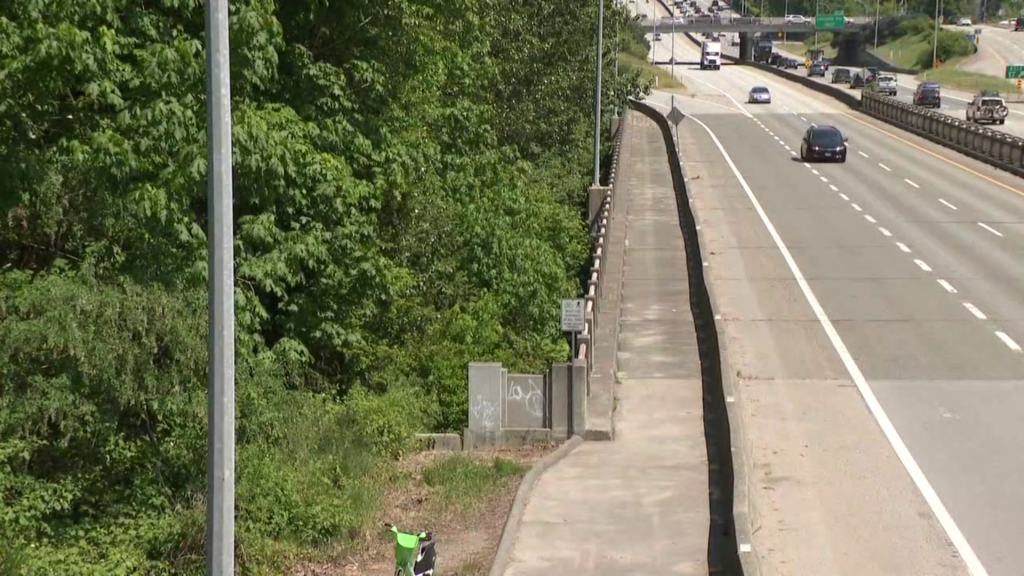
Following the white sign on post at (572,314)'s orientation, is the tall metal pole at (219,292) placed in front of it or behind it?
in front

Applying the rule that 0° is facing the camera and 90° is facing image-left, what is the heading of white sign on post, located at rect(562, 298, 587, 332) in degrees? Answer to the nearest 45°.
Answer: approximately 0°
